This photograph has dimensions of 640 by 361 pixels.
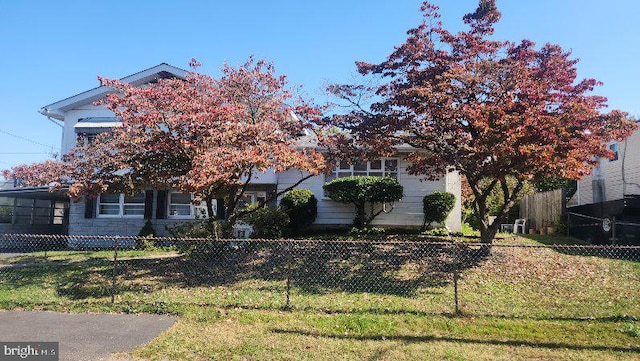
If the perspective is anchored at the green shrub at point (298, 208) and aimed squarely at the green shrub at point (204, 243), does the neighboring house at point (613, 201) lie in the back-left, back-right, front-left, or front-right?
back-left

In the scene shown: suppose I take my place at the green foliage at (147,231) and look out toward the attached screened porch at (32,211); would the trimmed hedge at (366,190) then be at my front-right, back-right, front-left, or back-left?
back-right

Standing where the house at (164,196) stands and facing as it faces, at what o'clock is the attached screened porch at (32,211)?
The attached screened porch is roughly at 4 o'clock from the house.

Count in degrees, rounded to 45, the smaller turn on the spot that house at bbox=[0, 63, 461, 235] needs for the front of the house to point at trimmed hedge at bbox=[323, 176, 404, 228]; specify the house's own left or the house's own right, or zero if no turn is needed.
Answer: approximately 45° to the house's own left

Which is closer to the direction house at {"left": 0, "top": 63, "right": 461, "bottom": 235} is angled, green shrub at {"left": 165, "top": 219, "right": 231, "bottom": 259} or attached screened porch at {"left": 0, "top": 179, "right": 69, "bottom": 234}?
the green shrub

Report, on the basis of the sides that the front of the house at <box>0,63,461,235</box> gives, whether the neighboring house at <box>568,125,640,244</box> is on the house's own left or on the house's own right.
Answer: on the house's own left

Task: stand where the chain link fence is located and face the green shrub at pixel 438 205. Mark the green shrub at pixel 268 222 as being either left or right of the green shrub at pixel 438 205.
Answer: left

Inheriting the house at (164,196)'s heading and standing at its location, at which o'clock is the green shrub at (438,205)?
The green shrub is roughly at 10 o'clock from the house.

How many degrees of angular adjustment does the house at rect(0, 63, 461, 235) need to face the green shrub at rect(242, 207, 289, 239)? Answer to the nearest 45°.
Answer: approximately 45° to its left

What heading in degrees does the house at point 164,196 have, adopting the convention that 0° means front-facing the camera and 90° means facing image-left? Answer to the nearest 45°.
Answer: approximately 0°
